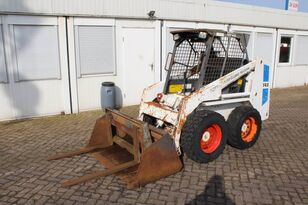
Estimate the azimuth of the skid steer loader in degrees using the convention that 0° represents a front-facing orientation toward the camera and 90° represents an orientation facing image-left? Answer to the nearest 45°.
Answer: approximately 45°
